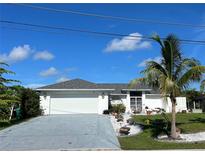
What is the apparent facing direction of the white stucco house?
toward the camera

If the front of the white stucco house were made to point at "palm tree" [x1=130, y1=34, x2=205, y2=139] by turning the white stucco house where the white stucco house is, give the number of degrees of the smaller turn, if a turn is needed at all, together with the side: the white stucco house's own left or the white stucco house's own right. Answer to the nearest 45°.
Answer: approximately 45° to the white stucco house's own left

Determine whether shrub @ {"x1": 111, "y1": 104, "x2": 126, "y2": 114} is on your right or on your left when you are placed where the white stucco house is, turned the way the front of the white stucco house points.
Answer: on your left
